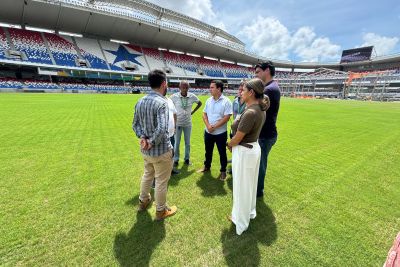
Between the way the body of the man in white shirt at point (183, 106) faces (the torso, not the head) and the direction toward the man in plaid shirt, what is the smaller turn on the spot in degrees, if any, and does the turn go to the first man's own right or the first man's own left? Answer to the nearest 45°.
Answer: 0° — they already face them

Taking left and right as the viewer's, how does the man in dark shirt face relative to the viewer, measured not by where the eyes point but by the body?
facing to the left of the viewer

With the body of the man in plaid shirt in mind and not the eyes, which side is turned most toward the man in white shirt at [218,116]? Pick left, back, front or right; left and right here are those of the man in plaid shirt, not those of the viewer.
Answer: front

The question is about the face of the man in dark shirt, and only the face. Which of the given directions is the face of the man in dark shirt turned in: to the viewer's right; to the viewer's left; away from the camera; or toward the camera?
to the viewer's left

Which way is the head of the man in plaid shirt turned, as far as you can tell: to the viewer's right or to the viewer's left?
to the viewer's right

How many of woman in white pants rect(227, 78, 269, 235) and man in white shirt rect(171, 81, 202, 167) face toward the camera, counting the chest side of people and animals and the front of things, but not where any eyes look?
1

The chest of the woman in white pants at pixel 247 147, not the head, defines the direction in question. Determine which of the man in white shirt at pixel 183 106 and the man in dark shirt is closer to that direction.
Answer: the man in white shirt

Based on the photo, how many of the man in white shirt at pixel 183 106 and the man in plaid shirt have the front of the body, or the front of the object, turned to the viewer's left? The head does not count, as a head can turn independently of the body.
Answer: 0

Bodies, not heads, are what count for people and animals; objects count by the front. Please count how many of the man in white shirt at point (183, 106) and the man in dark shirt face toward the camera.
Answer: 1

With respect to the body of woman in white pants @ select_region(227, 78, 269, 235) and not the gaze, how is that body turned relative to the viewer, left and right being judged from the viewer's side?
facing to the left of the viewer

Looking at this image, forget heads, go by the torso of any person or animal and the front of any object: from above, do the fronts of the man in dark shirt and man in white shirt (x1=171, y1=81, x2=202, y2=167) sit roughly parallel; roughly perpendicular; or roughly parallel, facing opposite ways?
roughly perpendicular

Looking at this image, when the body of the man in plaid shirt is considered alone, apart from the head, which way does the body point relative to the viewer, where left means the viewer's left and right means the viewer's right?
facing away from the viewer and to the right of the viewer

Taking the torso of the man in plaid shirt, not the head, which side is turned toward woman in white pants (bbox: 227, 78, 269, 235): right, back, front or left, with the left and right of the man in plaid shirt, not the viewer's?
right

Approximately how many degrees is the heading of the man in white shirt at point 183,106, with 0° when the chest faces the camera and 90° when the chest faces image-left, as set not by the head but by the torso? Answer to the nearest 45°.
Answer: approximately 0°
